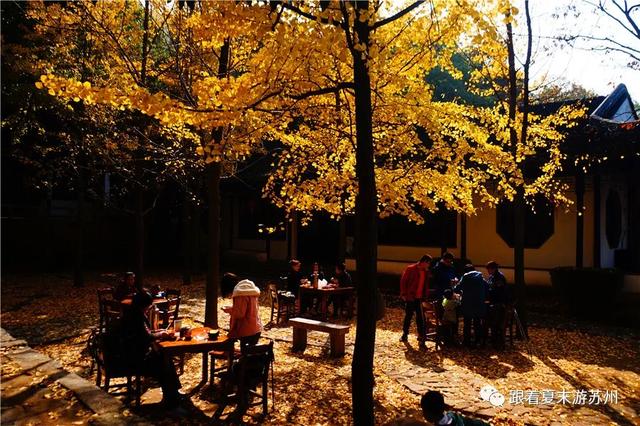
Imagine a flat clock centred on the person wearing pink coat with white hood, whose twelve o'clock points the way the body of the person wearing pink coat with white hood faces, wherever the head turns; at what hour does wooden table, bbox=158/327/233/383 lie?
The wooden table is roughly at 10 o'clock from the person wearing pink coat with white hood.

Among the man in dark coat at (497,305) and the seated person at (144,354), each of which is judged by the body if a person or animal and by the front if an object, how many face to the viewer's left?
1

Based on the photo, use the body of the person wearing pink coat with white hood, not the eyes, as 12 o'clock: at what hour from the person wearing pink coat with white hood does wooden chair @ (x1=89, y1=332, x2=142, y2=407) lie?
The wooden chair is roughly at 10 o'clock from the person wearing pink coat with white hood.

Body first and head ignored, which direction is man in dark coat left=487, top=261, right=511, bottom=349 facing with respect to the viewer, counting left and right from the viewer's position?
facing to the left of the viewer

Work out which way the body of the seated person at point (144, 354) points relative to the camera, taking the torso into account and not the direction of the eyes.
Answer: to the viewer's right

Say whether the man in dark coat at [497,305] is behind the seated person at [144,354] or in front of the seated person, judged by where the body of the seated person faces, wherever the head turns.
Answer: in front

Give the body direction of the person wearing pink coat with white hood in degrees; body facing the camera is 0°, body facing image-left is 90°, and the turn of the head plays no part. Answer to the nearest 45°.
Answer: approximately 135°

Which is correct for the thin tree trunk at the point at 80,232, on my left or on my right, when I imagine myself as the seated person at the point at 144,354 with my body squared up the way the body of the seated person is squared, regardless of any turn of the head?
on my left

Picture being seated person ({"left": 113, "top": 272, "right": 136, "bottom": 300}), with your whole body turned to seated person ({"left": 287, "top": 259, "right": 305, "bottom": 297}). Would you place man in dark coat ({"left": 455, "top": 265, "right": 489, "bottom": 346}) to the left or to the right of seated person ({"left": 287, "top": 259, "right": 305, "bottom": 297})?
right

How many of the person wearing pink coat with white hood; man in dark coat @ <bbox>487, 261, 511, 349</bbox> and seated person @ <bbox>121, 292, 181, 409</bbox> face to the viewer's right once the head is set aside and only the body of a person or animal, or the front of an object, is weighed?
1

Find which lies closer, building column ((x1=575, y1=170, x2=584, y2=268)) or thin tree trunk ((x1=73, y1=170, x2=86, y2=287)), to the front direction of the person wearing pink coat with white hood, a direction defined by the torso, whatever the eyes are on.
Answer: the thin tree trunk
